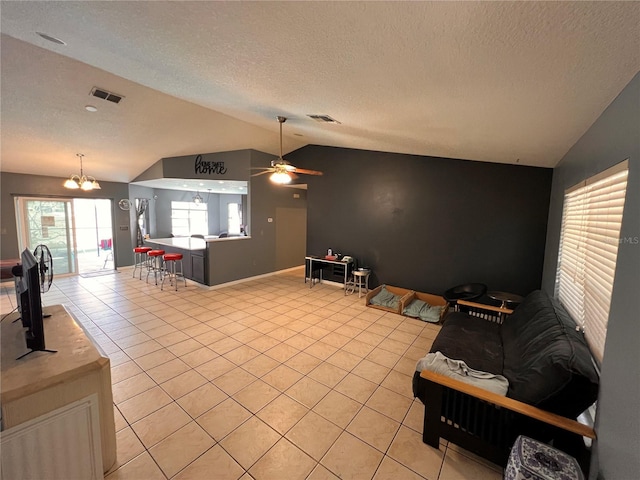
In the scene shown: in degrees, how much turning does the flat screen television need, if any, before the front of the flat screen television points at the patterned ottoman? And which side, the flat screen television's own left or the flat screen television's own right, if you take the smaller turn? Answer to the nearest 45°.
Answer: approximately 45° to the flat screen television's own right

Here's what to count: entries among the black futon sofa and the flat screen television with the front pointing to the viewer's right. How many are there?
1

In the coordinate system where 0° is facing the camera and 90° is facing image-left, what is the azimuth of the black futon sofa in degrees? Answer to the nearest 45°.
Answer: approximately 90°

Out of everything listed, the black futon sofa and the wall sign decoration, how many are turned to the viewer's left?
1

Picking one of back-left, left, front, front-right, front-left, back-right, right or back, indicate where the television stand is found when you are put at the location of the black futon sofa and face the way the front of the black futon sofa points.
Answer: front-left

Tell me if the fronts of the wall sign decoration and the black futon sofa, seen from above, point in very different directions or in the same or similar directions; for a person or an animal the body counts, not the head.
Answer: very different directions

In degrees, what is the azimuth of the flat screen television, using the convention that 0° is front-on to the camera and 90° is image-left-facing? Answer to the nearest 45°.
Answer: approximately 270°

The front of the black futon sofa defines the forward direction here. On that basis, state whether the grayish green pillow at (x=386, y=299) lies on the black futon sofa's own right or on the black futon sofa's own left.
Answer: on the black futon sofa's own right

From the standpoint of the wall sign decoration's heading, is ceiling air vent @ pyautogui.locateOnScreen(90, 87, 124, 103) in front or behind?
in front

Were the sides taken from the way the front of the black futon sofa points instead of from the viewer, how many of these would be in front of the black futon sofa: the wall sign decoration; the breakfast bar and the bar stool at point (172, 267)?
3

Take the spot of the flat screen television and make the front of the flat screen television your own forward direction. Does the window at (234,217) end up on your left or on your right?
on your left
